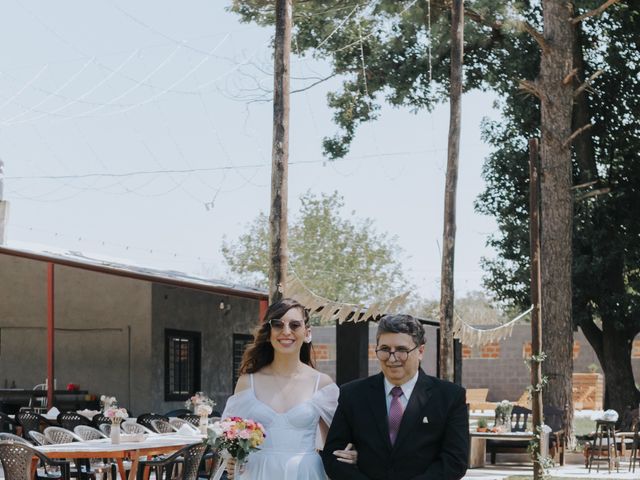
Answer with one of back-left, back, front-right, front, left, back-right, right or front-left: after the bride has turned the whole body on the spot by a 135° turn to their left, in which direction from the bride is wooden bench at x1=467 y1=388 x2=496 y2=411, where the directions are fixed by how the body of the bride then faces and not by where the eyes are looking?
front-left

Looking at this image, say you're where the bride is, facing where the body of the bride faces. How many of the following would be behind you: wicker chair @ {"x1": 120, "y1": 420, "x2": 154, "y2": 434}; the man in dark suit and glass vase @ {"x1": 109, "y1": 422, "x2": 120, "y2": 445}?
2

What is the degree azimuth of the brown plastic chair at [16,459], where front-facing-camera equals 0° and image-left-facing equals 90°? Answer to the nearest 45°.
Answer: approximately 225°

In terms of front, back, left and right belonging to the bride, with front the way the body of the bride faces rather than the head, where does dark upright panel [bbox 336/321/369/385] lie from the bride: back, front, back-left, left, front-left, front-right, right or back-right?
back

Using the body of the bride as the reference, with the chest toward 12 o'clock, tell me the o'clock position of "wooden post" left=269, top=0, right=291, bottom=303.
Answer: The wooden post is roughly at 6 o'clock from the bride.

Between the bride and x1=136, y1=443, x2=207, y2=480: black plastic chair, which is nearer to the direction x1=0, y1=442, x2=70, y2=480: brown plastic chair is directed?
the black plastic chair

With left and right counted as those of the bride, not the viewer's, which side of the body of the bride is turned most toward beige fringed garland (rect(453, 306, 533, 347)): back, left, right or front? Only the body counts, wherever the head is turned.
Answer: back

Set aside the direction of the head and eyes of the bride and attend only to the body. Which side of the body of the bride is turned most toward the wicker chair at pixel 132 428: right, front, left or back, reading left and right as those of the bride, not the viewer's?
back
